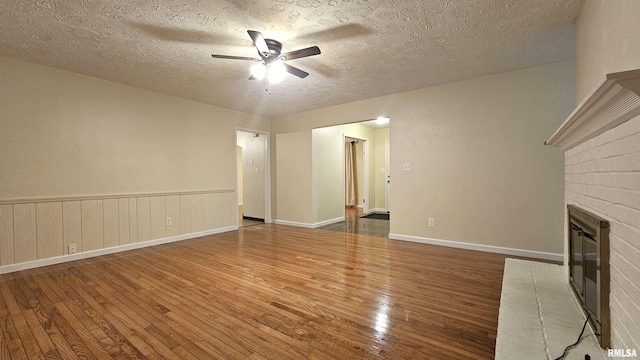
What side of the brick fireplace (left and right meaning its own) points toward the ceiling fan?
front

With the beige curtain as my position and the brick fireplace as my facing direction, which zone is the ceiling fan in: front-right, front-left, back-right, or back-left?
front-right

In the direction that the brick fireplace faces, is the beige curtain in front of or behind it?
in front

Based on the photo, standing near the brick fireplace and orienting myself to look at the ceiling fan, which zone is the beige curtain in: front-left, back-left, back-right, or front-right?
front-right

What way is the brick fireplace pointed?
to the viewer's left

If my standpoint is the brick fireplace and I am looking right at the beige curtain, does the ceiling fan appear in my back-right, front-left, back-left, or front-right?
front-left

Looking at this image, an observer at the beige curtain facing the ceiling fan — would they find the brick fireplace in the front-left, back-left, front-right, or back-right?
front-left
